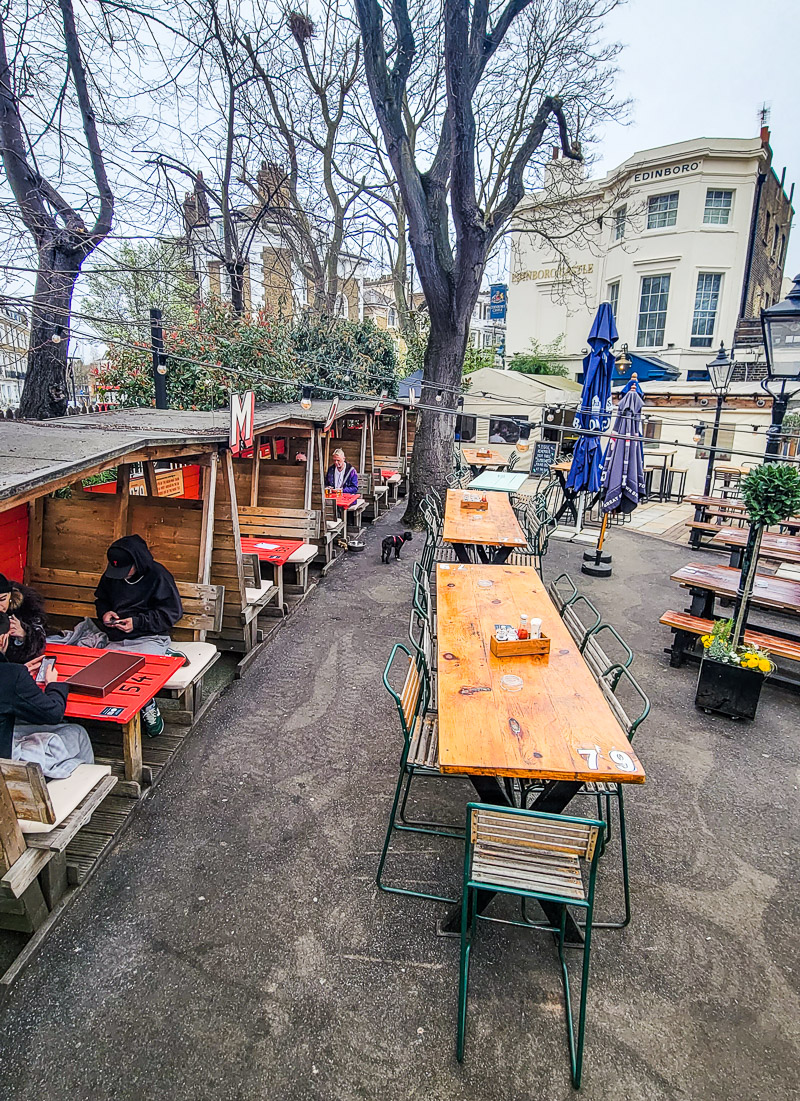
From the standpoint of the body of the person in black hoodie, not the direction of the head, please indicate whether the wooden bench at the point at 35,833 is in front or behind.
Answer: in front

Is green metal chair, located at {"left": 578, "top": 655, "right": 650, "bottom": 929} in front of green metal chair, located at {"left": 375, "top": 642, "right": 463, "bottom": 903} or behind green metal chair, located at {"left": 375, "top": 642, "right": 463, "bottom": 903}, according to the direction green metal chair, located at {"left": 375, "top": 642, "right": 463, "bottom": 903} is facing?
in front

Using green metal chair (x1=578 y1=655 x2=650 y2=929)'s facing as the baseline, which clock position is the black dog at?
The black dog is roughly at 2 o'clock from the green metal chair.

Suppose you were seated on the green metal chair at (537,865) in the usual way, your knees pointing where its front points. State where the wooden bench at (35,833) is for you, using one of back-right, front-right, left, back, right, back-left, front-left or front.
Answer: left

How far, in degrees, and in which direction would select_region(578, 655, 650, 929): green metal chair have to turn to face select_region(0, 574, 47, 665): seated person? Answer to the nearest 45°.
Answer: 0° — it already faces them

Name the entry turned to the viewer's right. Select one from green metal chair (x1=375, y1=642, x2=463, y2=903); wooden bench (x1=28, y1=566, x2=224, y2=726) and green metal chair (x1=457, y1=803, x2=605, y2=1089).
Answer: green metal chair (x1=375, y1=642, x2=463, y2=903)

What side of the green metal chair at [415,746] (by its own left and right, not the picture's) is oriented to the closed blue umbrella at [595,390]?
left

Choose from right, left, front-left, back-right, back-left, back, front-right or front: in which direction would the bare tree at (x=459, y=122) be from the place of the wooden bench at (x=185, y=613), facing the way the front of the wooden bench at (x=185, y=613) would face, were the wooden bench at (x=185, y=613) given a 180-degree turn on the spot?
front

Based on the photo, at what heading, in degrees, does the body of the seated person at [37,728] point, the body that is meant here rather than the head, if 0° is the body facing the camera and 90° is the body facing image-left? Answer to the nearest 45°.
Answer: approximately 225°

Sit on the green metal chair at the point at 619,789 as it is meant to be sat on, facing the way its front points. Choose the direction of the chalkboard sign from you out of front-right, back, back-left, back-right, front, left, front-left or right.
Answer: right

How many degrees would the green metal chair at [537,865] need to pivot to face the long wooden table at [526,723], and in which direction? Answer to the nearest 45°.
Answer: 0° — it already faces it

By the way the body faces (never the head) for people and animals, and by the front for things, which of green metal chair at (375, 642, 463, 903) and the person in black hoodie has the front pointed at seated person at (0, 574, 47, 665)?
the person in black hoodie
